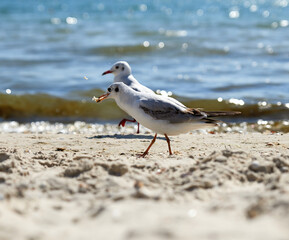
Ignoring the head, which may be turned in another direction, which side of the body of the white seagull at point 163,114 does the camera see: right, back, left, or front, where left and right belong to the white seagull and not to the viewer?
left
